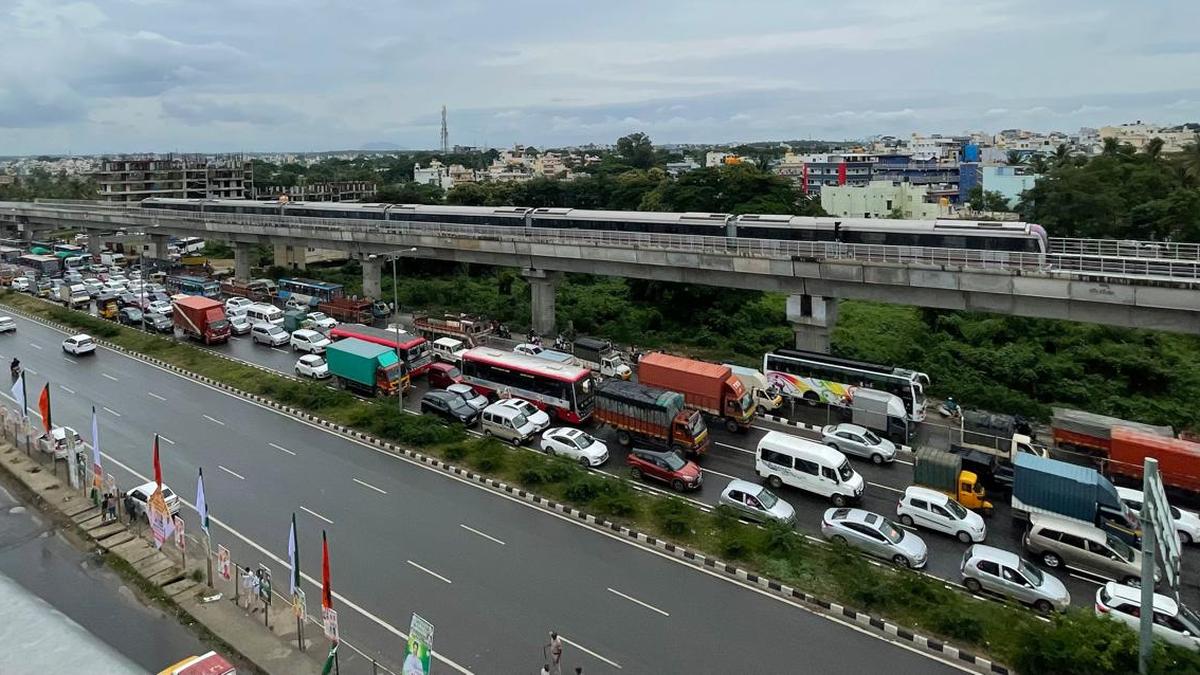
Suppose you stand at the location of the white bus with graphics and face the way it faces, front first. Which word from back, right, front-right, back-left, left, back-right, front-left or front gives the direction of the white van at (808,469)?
front-right

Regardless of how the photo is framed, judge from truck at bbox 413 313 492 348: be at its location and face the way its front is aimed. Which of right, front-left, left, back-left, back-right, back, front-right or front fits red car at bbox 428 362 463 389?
front-right

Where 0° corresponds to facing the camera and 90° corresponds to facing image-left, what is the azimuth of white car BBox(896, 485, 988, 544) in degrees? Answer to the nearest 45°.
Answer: approximately 315°

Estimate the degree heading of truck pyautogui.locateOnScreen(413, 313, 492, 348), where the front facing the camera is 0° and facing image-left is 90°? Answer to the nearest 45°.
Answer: approximately 315°

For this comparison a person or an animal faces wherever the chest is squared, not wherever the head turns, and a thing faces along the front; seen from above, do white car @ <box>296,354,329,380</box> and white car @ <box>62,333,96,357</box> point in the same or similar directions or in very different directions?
very different directions

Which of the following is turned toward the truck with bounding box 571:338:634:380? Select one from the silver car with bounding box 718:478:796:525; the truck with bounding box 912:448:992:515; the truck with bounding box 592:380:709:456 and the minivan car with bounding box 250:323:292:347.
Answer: the minivan car

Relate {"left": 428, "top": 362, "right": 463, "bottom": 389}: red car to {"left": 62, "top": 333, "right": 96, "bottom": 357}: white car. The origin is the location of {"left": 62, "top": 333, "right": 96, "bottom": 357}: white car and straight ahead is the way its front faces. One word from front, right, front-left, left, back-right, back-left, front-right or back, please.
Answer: back

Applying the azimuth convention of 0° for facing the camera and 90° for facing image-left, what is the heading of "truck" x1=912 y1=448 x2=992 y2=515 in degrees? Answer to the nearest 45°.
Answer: approximately 315°

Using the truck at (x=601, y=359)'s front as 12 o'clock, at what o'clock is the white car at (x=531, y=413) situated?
The white car is roughly at 2 o'clock from the truck.

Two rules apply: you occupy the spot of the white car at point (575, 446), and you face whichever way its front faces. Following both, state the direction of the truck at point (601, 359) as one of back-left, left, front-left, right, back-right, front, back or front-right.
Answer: back-left
